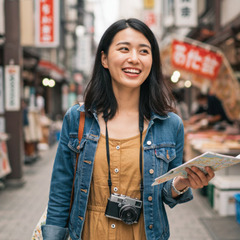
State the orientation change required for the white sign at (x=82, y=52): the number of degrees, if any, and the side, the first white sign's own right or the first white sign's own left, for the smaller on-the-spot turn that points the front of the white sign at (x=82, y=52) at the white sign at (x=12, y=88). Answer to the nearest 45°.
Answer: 0° — it already faces it

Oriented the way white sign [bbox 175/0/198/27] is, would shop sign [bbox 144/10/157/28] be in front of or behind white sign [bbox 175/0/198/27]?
behind

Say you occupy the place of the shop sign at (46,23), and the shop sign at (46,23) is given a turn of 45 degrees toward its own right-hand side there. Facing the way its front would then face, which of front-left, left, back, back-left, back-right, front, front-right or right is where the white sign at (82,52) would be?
back-right

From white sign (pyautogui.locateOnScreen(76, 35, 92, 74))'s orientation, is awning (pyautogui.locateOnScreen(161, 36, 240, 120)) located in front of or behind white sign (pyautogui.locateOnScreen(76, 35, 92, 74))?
in front

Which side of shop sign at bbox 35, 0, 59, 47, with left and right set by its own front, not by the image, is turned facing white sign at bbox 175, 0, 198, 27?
left

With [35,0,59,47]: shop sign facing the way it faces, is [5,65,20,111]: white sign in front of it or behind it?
in front

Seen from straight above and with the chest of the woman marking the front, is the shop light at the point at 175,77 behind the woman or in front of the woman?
behind

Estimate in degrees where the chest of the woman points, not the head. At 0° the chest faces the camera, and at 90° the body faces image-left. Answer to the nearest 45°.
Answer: approximately 0°

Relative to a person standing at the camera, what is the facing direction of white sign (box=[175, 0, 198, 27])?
facing the viewer

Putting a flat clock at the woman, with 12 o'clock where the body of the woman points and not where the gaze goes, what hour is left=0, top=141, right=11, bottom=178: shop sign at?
The shop sign is roughly at 5 o'clock from the woman.
